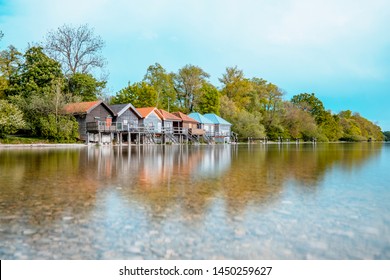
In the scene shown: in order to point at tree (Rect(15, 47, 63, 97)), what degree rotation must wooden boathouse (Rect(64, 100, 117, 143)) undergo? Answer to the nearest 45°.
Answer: approximately 180°

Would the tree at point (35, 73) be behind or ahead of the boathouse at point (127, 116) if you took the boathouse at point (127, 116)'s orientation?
behind

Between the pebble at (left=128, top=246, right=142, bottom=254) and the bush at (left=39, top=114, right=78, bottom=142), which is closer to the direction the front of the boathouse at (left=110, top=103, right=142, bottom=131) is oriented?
the pebble

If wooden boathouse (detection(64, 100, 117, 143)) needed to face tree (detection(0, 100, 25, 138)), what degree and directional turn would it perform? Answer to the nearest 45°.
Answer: approximately 90° to its right

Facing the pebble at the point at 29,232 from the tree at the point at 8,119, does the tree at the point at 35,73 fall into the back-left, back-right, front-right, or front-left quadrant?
back-left

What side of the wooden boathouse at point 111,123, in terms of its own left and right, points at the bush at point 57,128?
right

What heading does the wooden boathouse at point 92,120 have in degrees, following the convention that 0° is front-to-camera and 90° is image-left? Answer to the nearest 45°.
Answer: approximately 315°

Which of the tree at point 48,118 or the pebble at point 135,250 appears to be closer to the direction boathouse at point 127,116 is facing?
the pebble

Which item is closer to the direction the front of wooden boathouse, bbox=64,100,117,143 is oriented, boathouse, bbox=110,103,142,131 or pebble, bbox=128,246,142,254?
the pebble

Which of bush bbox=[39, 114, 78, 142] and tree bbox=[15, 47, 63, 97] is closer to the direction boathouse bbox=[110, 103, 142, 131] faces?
the bush
